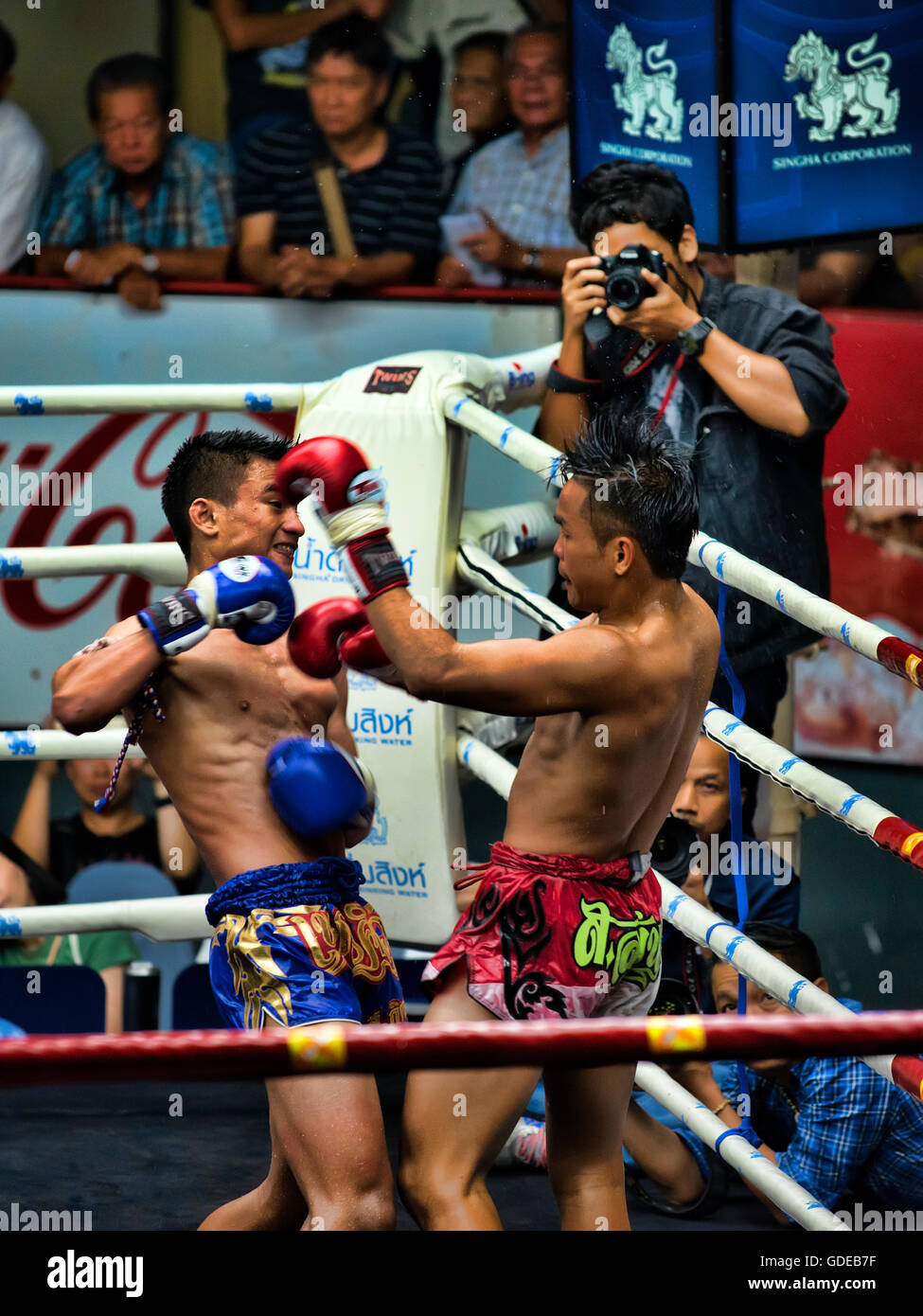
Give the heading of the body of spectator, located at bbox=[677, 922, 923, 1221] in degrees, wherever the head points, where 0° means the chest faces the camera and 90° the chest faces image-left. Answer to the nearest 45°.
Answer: approximately 45°

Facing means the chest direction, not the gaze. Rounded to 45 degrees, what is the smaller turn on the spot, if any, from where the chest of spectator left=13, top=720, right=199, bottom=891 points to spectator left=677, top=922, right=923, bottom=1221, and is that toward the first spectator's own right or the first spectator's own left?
approximately 45° to the first spectator's own left

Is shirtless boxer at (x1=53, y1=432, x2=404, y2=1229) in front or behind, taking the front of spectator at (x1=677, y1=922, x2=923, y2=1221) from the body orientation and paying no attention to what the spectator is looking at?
in front

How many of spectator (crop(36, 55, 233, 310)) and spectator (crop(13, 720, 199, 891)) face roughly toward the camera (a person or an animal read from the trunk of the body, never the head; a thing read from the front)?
2

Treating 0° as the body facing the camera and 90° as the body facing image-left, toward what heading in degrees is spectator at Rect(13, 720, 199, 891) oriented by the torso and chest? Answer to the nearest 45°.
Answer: approximately 0°

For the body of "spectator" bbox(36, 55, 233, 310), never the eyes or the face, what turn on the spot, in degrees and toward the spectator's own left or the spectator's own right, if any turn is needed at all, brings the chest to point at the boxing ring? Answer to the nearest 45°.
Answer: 0° — they already face it

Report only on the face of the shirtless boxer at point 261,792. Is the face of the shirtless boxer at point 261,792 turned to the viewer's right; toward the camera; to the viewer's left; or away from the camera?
to the viewer's right
